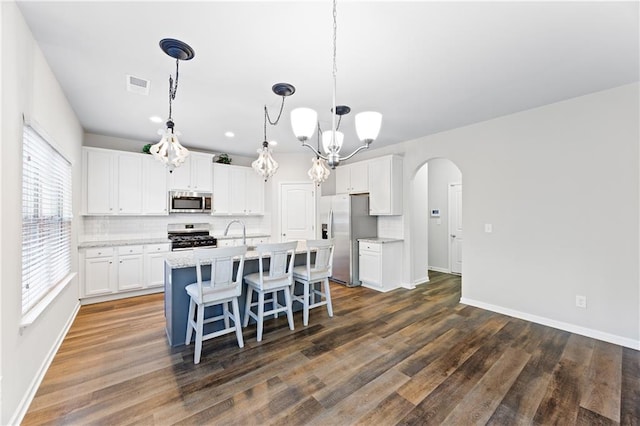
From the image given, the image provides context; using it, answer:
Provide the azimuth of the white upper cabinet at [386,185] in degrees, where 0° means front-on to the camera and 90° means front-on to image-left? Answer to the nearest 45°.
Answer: approximately 45°

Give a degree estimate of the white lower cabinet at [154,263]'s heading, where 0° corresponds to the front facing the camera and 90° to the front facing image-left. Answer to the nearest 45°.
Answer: approximately 0°

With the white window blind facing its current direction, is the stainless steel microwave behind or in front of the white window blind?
in front

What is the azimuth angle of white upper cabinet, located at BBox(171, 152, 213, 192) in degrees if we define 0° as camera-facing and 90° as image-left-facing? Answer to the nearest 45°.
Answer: approximately 0°

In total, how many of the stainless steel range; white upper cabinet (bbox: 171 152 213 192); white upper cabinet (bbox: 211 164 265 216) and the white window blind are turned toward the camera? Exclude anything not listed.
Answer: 3

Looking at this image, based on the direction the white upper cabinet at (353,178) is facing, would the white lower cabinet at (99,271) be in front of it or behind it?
in front

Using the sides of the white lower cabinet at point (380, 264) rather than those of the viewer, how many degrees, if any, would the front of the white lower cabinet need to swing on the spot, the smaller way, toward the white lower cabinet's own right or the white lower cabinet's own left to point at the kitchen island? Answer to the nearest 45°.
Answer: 0° — it already faces it

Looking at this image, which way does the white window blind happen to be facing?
to the viewer's right

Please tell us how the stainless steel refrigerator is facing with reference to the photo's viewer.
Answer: facing the viewer and to the left of the viewer
